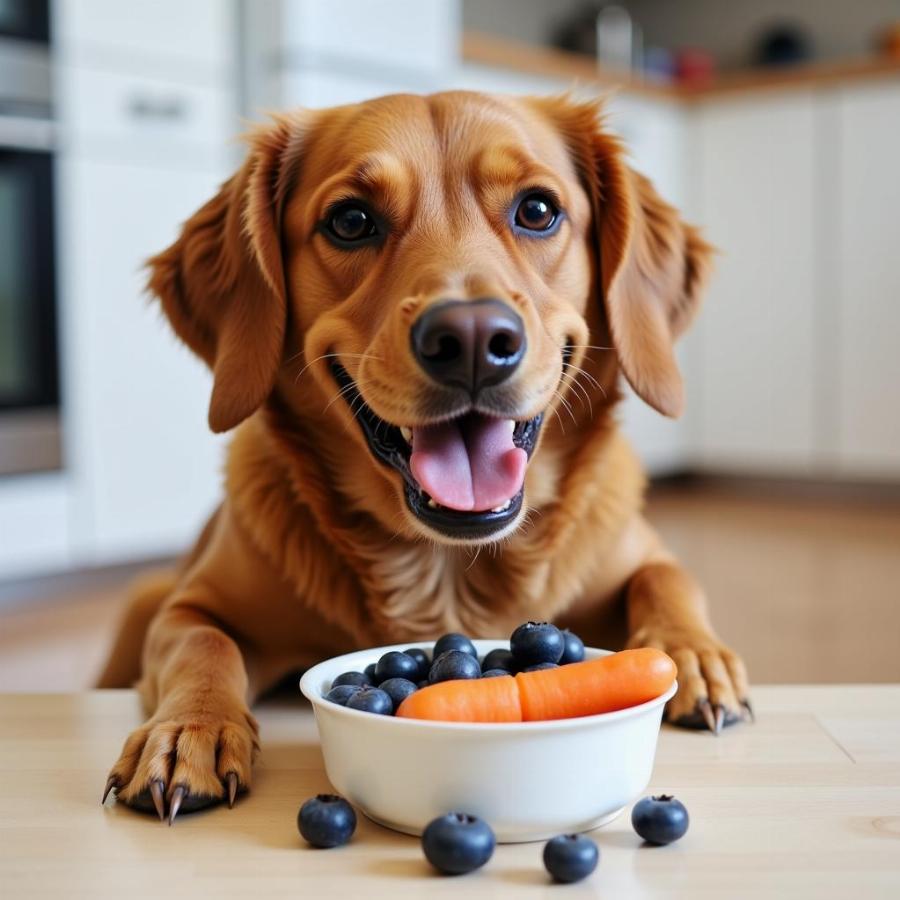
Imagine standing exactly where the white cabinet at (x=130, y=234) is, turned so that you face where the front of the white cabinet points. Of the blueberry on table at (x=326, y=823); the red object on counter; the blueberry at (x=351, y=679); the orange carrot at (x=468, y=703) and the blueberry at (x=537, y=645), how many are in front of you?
4

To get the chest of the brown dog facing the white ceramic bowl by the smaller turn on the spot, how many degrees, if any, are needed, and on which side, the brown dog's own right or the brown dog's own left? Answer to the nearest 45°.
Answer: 0° — it already faces it

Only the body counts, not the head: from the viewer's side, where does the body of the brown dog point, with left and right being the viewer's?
facing the viewer

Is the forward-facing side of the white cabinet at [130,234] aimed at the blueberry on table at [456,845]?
yes

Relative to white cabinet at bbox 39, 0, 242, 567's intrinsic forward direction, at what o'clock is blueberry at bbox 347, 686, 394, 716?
The blueberry is roughly at 12 o'clock from the white cabinet.

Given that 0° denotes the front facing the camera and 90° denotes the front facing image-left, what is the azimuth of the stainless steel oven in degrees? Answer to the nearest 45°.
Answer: approximately 315°

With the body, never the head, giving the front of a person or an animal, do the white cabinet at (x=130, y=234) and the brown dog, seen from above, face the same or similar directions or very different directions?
same or similar directions

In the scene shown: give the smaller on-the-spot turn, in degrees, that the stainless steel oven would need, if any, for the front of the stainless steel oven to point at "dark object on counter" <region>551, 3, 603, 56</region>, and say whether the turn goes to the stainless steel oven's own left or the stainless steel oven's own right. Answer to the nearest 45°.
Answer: approximately 90° to the stainless steel oven's own left

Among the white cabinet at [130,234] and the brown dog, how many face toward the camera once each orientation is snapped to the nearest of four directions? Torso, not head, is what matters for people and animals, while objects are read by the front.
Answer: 2

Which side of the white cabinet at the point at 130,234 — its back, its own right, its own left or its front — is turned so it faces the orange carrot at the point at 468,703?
front

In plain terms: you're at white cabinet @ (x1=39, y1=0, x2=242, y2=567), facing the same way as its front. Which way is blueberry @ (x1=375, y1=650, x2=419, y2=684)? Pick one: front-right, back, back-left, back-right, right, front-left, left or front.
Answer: front

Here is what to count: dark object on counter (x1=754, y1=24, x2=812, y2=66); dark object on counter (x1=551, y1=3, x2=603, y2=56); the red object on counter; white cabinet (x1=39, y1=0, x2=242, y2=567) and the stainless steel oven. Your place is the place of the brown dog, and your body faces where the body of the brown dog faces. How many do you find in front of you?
0

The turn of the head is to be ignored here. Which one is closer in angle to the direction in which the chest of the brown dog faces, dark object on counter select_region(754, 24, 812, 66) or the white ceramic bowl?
the white ceramic bowl

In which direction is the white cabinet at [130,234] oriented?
toward the camera

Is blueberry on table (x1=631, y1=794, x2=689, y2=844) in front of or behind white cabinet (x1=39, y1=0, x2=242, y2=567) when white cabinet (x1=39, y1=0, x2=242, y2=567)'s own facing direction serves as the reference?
in front

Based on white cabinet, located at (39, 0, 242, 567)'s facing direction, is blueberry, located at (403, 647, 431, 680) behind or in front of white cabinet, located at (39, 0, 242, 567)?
in front
